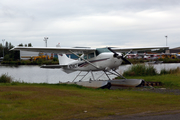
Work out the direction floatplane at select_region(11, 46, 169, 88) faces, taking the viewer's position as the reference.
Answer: facing the viewer and to the right of the viewer
